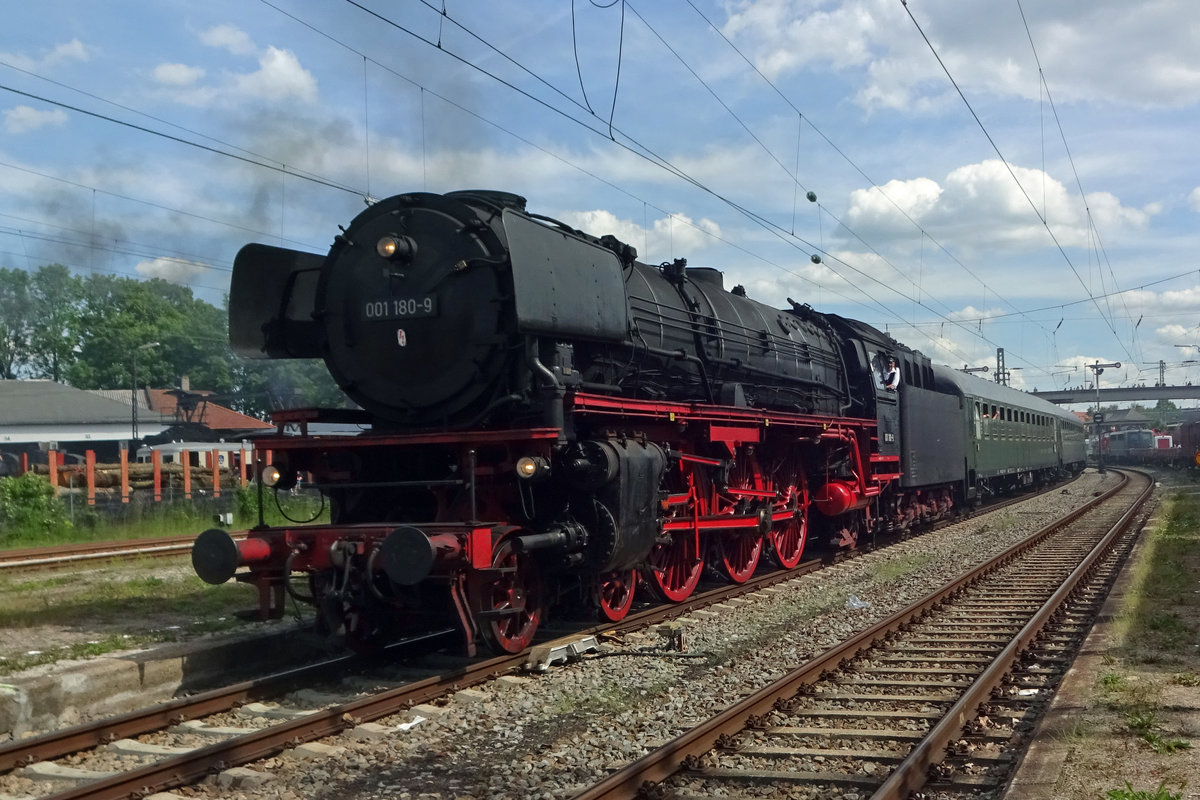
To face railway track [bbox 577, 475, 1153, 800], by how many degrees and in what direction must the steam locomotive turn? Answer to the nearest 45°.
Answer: approximately 90° to its left

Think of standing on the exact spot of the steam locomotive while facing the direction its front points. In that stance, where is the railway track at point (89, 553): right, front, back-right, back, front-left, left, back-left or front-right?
right

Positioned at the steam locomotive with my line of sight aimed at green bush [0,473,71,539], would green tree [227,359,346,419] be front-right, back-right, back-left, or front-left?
front-right

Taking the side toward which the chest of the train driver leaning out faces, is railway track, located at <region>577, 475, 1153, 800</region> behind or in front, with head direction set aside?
in front

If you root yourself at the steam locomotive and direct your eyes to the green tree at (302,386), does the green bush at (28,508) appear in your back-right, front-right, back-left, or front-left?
front-left

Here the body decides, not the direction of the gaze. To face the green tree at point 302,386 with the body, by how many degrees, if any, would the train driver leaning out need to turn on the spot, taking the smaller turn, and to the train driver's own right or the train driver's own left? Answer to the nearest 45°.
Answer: approximately 90° to the train driver's own right

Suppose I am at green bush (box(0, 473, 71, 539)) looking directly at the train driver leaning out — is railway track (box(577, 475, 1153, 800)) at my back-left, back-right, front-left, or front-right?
front-right

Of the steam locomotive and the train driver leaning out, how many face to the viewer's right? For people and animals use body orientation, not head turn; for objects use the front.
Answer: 0

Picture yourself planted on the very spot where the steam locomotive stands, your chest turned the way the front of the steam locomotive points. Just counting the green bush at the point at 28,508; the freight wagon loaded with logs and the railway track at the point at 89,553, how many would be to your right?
3

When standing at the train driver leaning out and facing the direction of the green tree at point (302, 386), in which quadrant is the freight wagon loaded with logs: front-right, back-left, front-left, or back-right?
front-left

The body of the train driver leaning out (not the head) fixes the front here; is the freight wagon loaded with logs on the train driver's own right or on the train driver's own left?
on the train driver's own right
